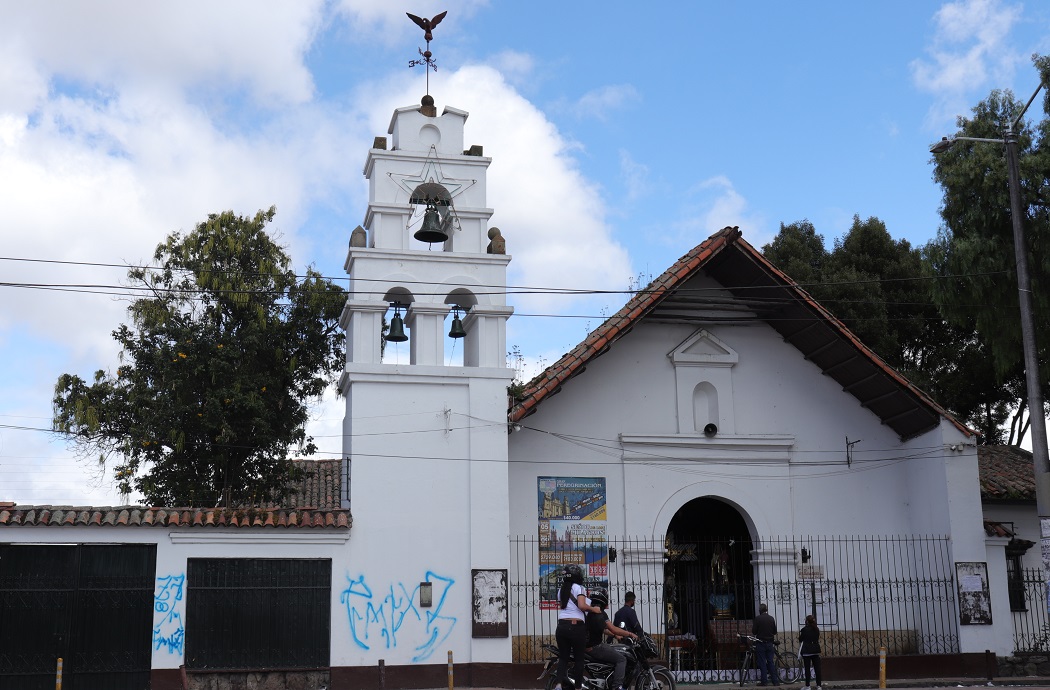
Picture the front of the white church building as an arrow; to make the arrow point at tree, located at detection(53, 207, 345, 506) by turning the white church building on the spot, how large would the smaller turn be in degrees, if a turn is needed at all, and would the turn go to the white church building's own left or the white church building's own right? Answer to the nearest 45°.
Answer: approximately 135° to the white church building's own right

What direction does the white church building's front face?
toward the camera

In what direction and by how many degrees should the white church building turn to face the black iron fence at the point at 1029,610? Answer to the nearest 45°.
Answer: approximately 90° to its left

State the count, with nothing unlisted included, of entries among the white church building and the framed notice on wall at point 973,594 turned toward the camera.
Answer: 2

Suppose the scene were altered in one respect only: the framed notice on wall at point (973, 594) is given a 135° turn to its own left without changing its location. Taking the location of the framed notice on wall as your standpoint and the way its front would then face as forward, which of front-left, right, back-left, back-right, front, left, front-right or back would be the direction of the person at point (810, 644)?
back

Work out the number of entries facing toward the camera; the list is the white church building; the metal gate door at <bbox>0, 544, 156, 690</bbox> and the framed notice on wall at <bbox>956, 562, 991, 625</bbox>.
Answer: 3

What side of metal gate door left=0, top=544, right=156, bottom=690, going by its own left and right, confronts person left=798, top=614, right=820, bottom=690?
left

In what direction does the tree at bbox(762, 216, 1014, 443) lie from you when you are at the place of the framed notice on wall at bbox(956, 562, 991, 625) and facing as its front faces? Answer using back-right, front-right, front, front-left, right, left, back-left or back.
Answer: back

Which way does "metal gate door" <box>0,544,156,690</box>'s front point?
toward the camera

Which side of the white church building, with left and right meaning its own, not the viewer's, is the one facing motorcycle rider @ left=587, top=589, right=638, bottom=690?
front

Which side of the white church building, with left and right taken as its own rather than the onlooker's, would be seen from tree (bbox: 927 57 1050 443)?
left

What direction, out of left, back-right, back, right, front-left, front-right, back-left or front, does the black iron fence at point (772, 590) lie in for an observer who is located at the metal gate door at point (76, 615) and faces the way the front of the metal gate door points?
left
